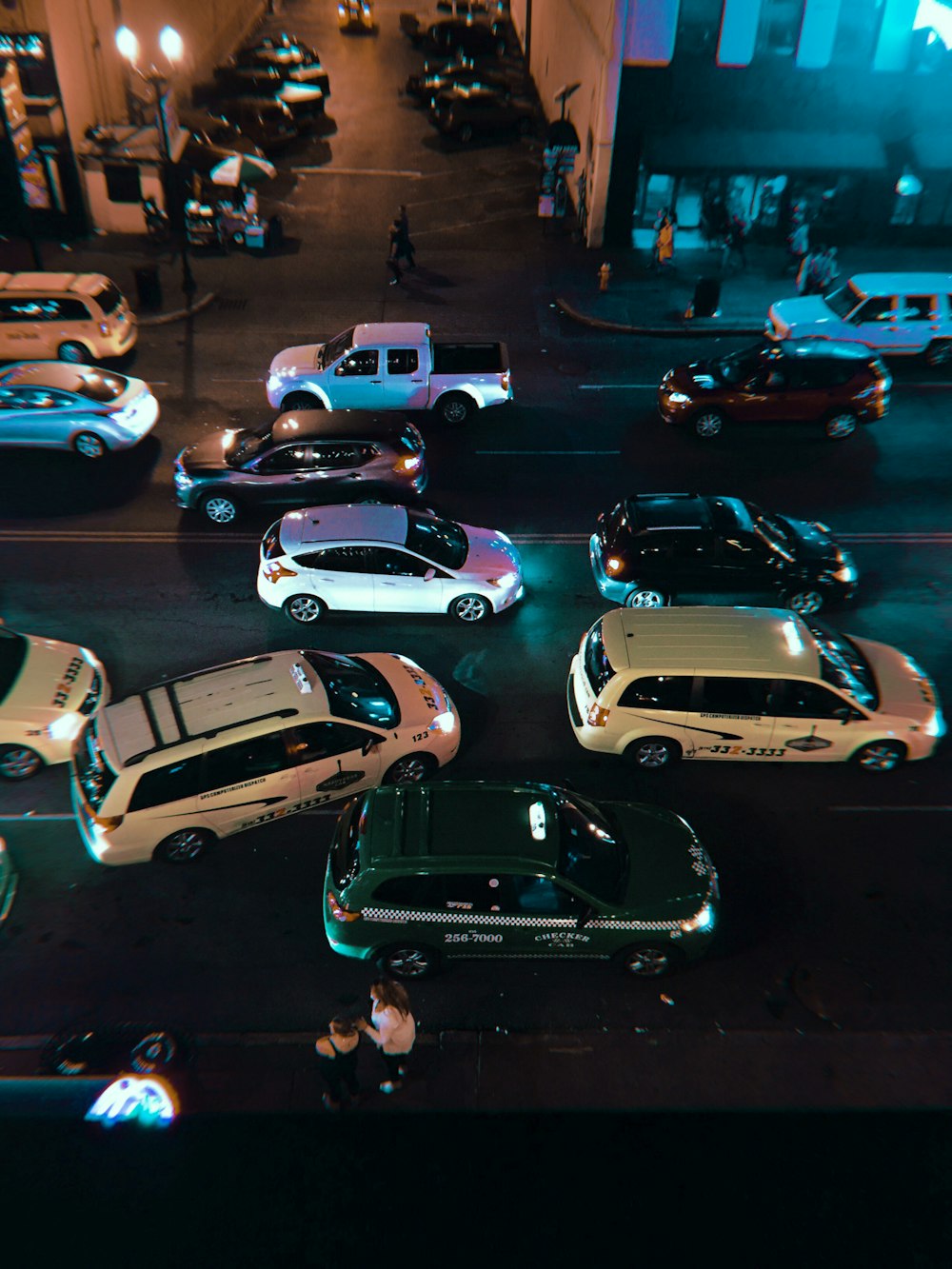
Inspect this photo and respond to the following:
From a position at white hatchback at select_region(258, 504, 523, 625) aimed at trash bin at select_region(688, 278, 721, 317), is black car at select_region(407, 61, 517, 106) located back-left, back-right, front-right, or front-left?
front-left

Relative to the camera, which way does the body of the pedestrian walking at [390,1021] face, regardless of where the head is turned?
to the viewer's left

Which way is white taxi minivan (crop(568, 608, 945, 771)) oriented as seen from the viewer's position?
to the viewer's right

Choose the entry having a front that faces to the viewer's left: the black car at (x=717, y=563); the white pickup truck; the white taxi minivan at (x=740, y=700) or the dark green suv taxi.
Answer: the white pickup truck

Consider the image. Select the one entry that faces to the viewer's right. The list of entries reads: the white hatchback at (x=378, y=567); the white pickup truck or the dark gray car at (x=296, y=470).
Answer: the white hatchback

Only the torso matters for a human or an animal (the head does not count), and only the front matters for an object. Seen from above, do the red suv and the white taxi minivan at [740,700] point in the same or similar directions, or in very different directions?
very different directions

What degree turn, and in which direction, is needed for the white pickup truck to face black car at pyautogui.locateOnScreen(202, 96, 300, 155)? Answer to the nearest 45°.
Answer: approximately 90° to its right

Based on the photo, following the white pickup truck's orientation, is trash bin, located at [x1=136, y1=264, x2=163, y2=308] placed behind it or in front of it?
in front

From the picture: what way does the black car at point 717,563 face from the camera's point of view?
to the viewer's right

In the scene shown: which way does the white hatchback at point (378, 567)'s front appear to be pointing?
to the viewer's right

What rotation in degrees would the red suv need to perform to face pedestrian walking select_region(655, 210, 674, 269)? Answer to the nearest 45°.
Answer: approximately 45° to its right

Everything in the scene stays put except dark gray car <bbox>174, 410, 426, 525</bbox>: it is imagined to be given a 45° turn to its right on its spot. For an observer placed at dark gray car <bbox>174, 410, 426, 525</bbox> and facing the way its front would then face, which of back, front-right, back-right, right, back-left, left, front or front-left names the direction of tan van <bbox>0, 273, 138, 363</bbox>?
front

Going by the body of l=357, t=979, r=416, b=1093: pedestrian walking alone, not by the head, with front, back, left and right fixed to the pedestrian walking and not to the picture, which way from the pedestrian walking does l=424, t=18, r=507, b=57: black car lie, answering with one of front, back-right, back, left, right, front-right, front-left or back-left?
right

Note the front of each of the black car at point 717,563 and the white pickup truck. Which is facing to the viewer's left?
the white pickup truck

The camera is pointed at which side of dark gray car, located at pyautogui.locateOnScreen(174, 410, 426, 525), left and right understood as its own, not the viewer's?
left

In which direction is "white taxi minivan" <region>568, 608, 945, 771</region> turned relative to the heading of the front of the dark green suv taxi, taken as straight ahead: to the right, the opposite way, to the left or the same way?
the same way

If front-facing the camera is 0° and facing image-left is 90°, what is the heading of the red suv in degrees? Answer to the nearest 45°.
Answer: approximately 90°

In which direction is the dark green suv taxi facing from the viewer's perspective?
to the viewer's right

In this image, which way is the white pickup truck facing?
to the viewer's left
